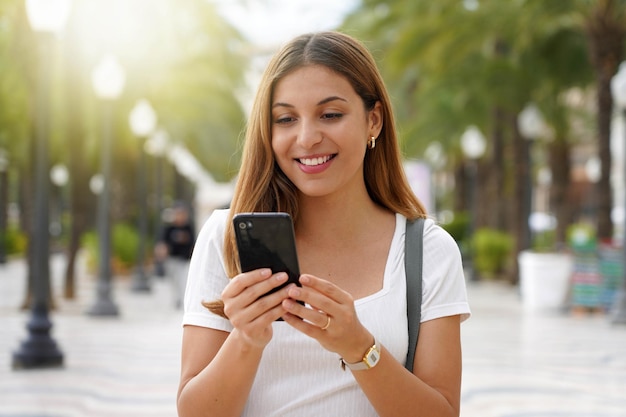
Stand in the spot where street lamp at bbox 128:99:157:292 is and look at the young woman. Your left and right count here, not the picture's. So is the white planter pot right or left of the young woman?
left

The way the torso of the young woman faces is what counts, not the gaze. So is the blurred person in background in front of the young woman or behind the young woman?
behind

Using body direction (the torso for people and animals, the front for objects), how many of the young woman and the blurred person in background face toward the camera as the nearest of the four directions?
2

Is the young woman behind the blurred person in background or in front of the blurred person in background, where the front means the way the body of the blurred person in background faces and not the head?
in front

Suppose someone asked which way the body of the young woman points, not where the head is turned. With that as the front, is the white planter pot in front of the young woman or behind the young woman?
behind

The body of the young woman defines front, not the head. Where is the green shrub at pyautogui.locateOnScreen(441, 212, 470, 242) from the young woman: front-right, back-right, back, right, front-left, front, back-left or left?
back

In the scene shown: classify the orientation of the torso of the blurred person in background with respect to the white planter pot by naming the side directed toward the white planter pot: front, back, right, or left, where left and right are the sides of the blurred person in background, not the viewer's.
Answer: left

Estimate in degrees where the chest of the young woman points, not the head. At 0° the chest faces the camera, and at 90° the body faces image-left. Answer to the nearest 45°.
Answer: approximately 0°

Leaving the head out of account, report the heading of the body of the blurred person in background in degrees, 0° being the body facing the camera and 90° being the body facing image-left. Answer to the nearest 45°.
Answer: approximately 0°
